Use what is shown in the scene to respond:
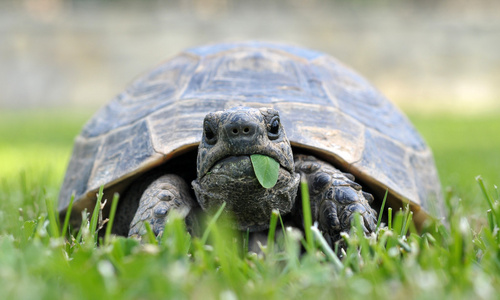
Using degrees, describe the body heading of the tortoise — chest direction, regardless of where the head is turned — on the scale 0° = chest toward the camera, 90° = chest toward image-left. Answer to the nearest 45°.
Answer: approximately 0°
